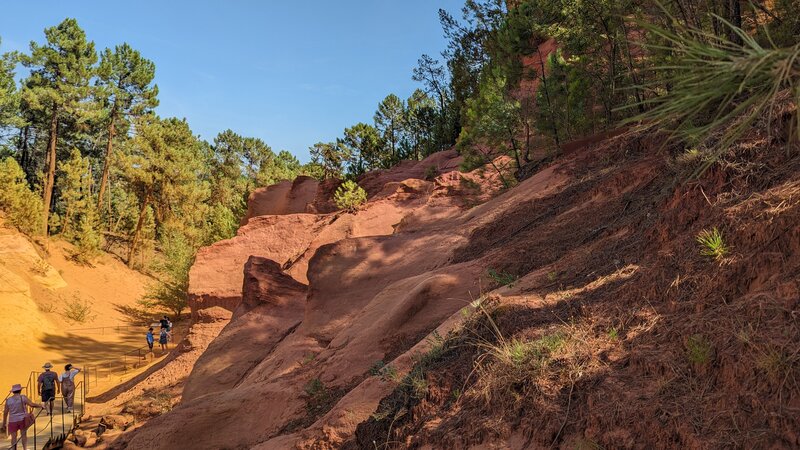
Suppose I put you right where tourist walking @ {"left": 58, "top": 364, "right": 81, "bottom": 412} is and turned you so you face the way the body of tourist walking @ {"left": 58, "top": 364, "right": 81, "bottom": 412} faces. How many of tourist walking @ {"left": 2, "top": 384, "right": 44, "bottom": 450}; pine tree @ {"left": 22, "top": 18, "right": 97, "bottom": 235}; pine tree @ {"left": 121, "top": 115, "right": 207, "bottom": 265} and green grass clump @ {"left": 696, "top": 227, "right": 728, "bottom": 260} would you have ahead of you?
2

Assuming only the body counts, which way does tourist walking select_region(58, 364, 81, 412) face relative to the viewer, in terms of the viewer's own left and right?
facing away from the viewer

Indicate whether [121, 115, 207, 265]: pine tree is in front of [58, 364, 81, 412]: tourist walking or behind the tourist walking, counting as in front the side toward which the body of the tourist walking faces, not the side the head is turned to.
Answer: in front

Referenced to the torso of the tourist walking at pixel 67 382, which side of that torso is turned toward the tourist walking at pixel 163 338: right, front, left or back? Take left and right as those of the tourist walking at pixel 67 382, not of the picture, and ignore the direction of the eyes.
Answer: front

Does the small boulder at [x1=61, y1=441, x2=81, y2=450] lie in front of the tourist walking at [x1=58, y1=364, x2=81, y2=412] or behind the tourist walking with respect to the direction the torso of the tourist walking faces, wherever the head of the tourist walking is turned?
behind

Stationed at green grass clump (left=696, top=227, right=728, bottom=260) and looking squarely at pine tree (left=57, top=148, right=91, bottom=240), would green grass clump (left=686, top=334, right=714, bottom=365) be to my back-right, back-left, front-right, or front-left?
back-left

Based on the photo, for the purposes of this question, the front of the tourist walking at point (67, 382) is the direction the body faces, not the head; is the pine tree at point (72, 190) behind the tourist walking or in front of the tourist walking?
in front
